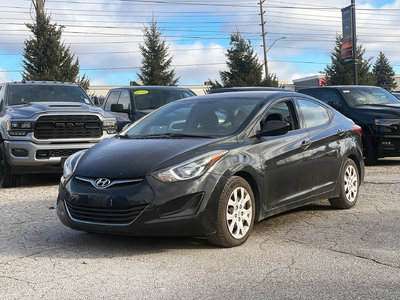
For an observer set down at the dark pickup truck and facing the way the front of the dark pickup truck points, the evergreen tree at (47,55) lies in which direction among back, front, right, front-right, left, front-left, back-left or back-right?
back

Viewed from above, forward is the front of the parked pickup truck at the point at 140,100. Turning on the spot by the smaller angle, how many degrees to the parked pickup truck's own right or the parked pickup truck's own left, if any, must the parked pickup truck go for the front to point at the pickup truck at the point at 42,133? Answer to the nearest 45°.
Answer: approximately 90° to the parked pickup truck's own right

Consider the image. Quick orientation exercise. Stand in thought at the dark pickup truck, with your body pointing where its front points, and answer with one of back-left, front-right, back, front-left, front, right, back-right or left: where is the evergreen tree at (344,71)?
back-left

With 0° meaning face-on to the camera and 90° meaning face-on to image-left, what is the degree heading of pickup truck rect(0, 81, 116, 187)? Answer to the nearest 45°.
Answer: approximately 315°

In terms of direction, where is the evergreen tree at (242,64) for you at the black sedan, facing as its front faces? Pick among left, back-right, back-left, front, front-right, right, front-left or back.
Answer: back-right

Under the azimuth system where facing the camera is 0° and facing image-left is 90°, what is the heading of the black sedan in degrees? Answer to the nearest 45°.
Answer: approximately 45°

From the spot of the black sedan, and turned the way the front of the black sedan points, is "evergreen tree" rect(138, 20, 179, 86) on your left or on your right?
on your right

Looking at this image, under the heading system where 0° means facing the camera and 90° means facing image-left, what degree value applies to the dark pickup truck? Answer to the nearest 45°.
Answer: approximately 315°

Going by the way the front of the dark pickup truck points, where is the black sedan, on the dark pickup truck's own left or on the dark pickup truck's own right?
on the dark pickup truck's own right
